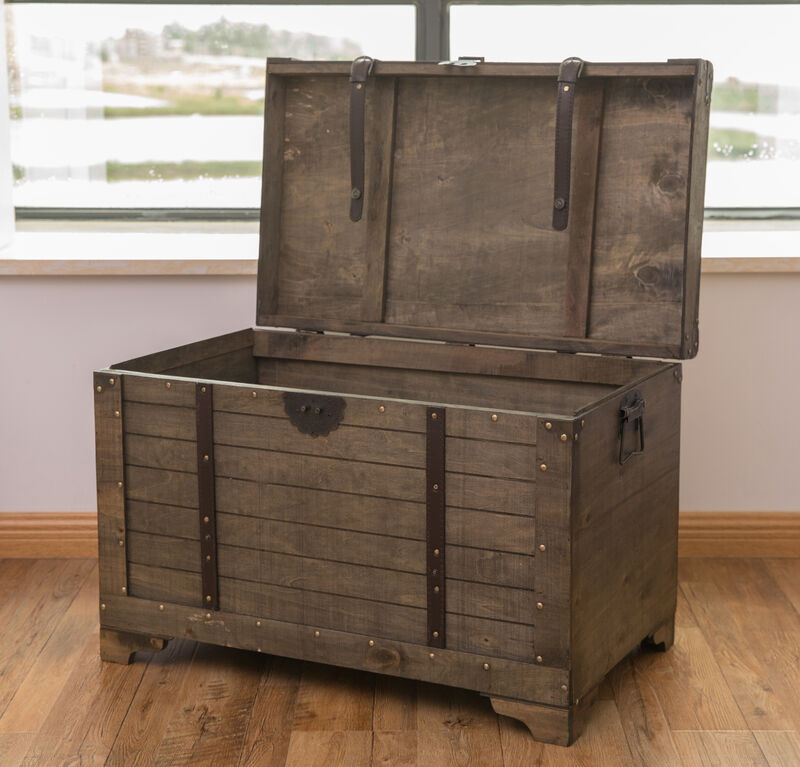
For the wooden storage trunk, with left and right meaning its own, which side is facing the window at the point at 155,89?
right

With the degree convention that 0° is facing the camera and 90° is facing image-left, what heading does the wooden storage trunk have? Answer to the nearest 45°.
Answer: approximately 45°
